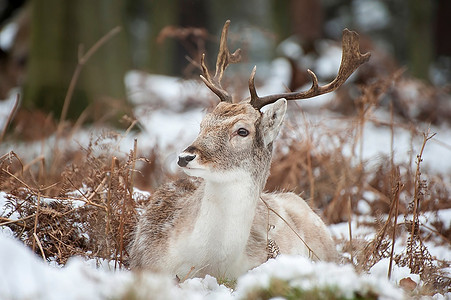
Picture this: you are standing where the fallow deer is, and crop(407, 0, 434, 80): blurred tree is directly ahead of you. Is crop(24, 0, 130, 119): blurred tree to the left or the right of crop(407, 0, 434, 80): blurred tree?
left

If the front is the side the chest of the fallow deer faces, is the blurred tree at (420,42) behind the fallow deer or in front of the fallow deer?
behind

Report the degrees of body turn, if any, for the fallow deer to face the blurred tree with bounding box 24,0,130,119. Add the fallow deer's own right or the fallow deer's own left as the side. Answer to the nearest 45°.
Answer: approximately 90° to the fallow deer's own right
